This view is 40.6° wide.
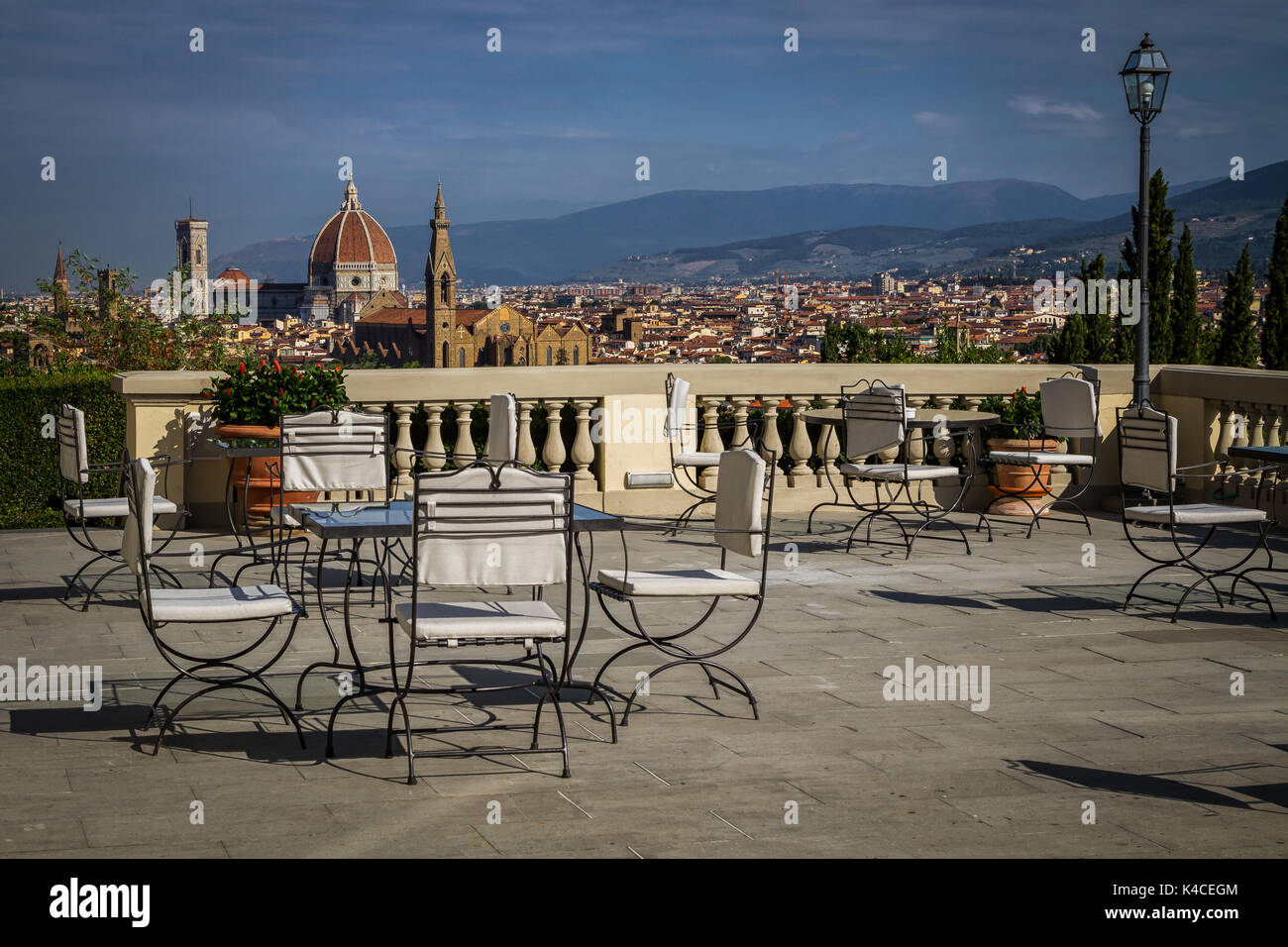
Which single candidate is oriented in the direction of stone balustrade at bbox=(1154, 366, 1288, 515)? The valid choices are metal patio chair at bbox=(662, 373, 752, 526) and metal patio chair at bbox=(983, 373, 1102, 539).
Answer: metal patio chair at bbox=(662, 373, 752, 526)

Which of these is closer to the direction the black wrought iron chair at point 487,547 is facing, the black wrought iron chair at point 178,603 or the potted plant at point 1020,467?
the potted plant

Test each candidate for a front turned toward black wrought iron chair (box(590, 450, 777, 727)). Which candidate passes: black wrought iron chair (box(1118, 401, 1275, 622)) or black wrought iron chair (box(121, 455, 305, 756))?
black wrought iron chair (box(121, 455, 305, 756))

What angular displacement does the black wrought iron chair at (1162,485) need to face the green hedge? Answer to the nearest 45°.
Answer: approximately 135° to its left

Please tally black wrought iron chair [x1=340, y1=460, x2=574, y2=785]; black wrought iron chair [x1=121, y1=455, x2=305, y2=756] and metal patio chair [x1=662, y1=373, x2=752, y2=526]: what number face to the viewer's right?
2

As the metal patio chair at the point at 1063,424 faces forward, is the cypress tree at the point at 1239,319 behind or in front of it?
behind

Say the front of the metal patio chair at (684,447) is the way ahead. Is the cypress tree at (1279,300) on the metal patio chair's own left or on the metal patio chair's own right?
on the metal patio chair's own left

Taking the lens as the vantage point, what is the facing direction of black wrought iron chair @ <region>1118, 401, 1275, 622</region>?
facing away from the viewer and to the right of the viewer

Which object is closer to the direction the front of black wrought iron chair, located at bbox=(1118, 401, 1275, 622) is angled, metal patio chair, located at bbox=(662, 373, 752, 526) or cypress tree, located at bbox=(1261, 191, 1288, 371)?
the cypress tree

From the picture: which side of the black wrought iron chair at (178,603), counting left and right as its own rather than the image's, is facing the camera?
right

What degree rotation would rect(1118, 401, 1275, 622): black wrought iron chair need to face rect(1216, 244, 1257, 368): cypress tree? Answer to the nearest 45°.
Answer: approximately 45° to its left

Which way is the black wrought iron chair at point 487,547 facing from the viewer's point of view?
away from the camera

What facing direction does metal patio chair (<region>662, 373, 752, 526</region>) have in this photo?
to the viewer's right
